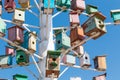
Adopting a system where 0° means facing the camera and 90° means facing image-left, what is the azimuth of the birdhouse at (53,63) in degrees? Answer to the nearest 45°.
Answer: approximately 0°

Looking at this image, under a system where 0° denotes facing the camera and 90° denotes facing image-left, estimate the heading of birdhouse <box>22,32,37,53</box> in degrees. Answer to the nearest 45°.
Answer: approximately 315°

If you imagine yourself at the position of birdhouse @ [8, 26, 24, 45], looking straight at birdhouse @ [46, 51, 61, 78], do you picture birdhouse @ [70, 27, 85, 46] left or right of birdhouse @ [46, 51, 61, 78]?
left

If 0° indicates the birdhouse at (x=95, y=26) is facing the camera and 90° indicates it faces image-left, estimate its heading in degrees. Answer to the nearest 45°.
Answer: approximately 315°

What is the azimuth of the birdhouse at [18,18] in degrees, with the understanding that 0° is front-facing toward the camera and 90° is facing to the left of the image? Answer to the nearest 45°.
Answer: approximately 0°

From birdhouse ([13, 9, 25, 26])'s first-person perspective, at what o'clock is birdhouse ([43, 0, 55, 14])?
birdhouse ([43, 0, 55, 14]) is roughly at 10 o'clock from birdhouse ([13, 9, 25, 26]).

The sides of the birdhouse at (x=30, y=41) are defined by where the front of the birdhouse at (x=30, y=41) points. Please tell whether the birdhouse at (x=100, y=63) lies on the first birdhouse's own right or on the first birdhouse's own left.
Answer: on the first birdhouse's own left
